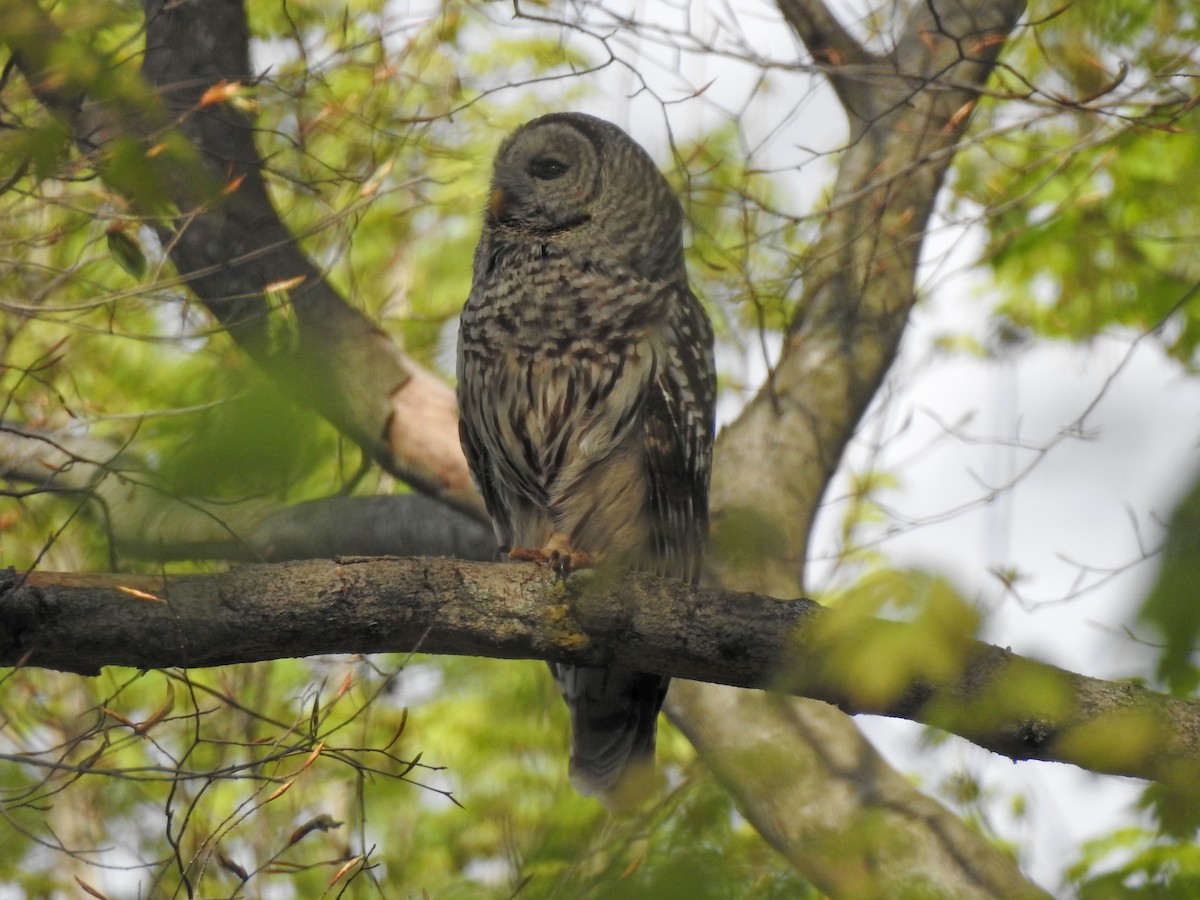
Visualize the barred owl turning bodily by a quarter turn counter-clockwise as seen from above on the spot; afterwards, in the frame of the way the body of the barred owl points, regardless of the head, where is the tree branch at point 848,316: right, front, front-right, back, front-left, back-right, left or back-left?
left

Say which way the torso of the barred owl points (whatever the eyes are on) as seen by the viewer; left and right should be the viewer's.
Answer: facing the viewer and to the left of the viewer

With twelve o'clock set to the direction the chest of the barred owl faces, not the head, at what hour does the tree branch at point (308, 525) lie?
The tree branch is roughly at 3 o'clock from the barred owl.
